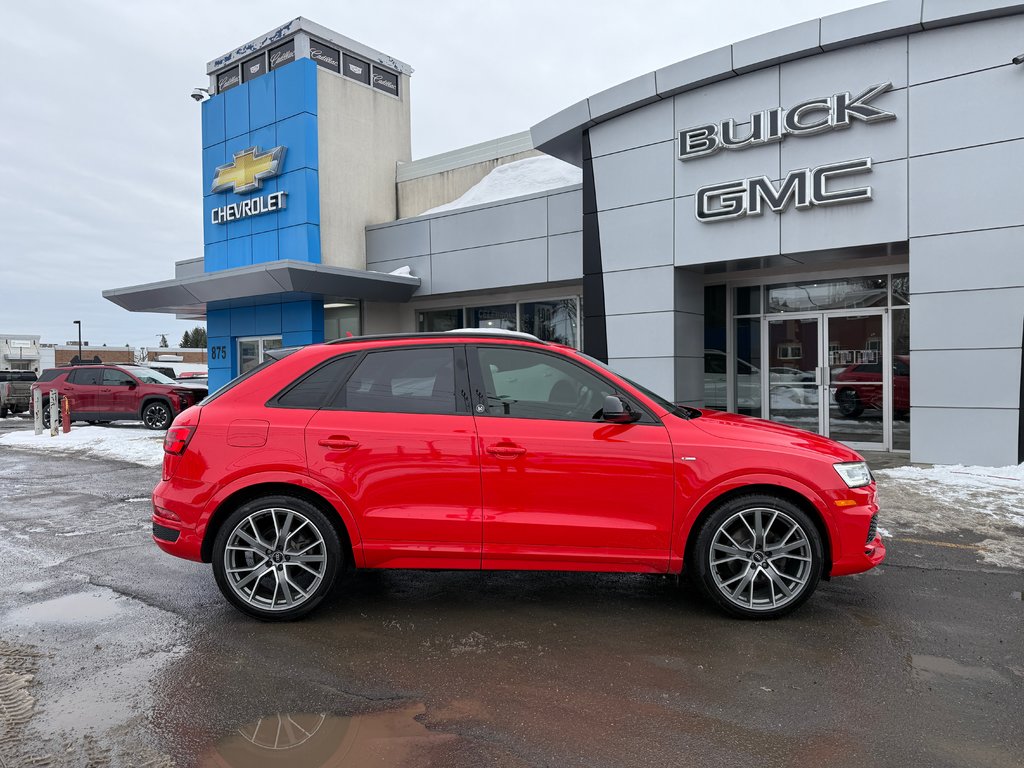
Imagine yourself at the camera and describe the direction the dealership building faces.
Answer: facing the viewer and to the left of the viewer

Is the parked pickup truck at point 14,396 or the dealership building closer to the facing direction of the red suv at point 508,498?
the dealership building

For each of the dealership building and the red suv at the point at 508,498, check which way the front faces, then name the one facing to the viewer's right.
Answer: the red suv

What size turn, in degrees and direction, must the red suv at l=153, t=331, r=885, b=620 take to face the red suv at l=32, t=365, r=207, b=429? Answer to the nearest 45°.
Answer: approximately 135° to its left

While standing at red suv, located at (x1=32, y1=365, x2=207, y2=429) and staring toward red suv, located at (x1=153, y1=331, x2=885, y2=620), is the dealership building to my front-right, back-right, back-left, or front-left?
front-left

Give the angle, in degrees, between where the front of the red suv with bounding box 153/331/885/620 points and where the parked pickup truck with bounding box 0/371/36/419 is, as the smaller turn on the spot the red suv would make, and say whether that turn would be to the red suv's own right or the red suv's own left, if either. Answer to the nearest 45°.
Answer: approximately 135° to the red suv's own left

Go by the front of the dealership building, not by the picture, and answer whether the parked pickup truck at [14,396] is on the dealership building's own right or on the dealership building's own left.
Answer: on the dealership building's own right

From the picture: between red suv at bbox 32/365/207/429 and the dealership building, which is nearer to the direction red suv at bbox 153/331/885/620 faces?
the dealership building

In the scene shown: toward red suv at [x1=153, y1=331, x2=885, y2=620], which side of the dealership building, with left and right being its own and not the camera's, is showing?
front

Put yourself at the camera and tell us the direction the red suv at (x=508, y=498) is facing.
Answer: facing to the right of the viewer

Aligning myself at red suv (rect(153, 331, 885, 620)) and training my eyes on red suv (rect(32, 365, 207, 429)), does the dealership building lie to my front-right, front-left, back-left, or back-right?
front-right

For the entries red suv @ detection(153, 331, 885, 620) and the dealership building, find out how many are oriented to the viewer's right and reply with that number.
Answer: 1

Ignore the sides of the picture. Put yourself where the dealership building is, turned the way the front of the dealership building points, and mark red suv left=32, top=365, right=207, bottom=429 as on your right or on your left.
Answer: on your right
